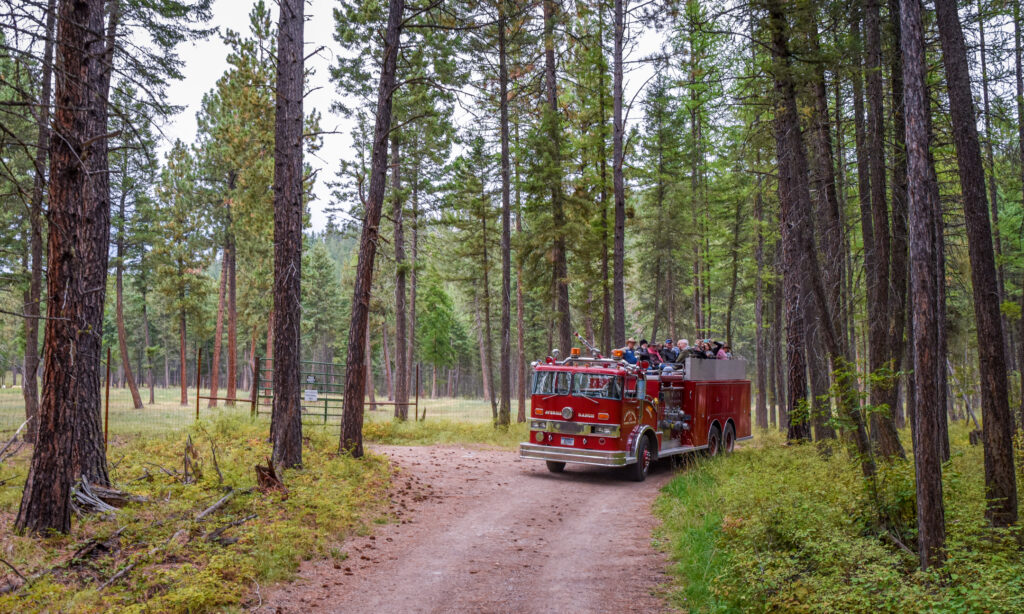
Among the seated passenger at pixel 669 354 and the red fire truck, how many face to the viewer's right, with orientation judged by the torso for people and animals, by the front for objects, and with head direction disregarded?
0

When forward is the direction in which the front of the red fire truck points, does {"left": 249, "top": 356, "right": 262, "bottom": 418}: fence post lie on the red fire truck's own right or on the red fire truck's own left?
on the red fire truck's own right

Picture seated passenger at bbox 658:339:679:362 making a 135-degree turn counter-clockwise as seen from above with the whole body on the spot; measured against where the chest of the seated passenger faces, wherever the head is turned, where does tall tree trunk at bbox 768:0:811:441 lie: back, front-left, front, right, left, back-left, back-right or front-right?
front-right

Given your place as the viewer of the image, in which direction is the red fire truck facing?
facing the viewer and to the left of the viewer

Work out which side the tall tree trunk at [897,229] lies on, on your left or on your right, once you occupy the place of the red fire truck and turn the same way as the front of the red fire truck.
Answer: on your left

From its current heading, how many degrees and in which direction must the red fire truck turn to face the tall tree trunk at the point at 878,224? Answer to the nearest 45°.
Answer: approximately 90° to its left

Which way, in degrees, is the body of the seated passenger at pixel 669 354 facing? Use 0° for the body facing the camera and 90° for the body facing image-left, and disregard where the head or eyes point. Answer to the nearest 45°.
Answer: approximately 45°
